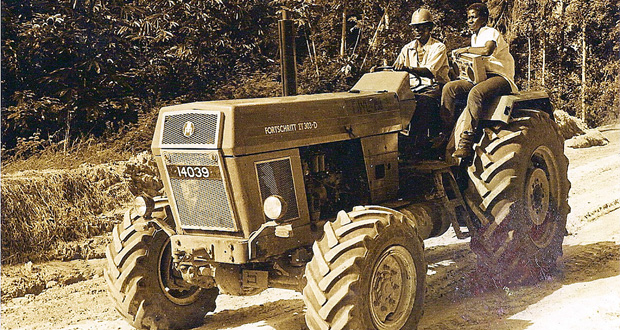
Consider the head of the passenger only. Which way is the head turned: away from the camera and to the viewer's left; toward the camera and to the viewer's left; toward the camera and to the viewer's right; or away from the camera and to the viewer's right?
toward the camera and to the viewer's left

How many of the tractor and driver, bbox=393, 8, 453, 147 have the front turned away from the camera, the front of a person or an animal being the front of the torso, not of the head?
0

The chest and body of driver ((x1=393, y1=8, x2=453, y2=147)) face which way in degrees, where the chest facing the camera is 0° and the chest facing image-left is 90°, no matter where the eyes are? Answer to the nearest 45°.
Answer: approximately 45°

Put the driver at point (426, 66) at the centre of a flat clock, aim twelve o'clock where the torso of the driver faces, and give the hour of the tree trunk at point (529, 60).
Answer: The tree trunk is roughly at 5 o'clock from the driver.

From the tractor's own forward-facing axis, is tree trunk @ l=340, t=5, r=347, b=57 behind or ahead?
behind

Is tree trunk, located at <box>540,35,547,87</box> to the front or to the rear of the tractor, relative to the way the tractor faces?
to the rear

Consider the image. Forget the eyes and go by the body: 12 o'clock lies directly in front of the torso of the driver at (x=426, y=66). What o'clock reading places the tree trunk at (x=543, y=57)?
The tree trunk is roughly at 5 o'clock from the driver.

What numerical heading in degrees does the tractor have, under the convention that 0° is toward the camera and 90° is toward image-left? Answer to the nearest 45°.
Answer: approximately 45°
